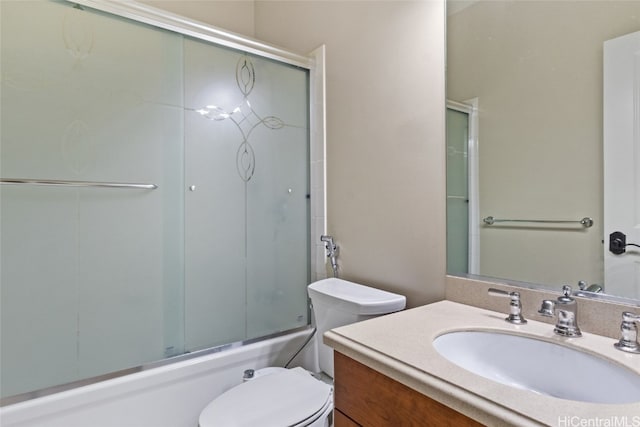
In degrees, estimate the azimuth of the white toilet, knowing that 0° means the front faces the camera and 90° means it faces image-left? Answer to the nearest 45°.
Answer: approximately 45°

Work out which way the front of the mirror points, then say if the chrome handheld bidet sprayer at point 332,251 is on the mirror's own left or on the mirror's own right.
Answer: on the mirror's own right

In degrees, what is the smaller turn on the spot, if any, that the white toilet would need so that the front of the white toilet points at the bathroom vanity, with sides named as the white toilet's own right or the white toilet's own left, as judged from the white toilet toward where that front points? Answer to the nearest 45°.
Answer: approximately 90° to the white toilet's own left

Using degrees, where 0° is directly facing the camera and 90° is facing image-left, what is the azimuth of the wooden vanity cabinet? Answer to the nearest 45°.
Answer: approximately 45°

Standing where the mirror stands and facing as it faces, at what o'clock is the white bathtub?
The white bathtub is roughly at 1 o'clock from the mirror.

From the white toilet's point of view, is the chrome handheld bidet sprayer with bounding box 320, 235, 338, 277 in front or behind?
behind

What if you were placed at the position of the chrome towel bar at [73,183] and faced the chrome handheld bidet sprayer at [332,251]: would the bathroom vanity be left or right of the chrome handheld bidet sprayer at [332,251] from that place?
right

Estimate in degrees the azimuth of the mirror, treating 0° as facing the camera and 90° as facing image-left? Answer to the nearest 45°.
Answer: approximately 45°

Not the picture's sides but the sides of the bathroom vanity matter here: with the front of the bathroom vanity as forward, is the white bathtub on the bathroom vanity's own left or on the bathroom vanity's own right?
on the bathroom vanity's own right

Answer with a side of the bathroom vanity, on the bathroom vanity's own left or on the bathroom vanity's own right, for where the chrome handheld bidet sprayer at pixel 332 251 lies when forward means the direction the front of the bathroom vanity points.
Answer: on the bathroom vanity's own right
